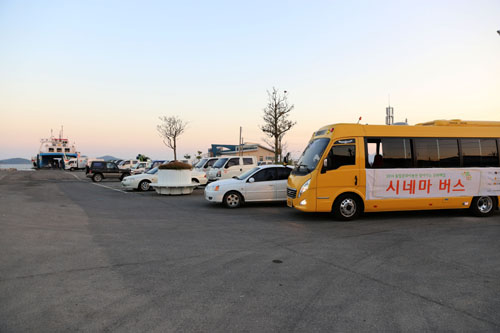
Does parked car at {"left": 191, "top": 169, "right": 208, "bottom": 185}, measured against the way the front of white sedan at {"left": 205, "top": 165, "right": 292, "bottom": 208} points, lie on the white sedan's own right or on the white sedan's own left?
on the white sedan's own right

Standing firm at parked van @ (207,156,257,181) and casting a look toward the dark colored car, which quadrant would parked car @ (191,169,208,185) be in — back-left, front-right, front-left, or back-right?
front-left

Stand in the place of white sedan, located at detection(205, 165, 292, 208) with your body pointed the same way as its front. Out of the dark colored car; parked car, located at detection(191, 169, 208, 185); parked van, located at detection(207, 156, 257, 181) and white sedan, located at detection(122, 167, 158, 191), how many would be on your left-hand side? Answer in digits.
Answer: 0

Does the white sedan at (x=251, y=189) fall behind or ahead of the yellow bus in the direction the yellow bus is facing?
ahead

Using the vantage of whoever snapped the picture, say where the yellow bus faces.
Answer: facing to the left of the viewer

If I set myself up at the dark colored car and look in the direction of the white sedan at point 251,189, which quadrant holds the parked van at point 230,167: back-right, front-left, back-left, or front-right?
front-left

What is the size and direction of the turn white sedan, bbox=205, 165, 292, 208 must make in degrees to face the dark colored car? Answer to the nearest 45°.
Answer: approximately 45° to its right

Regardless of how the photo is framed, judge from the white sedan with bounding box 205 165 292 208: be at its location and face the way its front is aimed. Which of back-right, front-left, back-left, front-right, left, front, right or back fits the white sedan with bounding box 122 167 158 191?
front-right

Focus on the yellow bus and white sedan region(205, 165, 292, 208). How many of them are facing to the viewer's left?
2

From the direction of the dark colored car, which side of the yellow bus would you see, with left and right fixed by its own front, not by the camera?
right

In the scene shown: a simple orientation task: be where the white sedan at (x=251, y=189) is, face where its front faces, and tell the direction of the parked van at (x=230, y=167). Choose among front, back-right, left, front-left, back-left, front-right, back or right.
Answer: right

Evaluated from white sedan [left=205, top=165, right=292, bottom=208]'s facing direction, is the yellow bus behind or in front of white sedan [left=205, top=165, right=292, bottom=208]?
behind

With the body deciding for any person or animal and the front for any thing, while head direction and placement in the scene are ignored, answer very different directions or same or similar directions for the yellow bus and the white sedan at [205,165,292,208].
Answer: same or similar directions

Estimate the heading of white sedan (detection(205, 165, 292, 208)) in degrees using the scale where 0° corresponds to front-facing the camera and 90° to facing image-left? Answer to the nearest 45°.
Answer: approximately 90°
